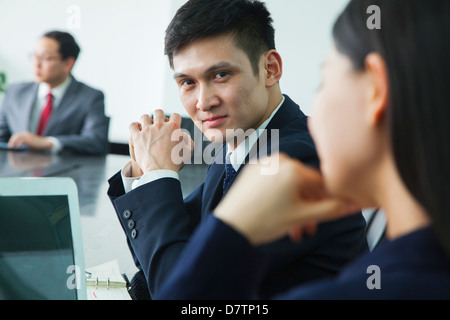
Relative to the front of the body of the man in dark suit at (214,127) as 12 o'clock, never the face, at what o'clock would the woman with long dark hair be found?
The woman with long dark hair is roughly at 10 o'clock from the man in dark suit.

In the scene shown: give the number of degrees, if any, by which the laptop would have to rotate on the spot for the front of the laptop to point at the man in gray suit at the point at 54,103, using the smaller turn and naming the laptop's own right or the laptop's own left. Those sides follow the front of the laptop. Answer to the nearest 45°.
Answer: approximately 180°

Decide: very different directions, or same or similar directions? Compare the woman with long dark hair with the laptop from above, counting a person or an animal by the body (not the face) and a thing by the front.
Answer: very different directions

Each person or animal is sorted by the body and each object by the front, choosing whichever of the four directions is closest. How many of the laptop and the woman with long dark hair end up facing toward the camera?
1

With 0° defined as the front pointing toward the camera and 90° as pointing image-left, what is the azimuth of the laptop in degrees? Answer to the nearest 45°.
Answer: approximately 0°

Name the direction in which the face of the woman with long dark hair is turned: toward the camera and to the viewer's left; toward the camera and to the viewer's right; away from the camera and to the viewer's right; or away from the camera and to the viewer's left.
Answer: away from the camera and to the viewer's left

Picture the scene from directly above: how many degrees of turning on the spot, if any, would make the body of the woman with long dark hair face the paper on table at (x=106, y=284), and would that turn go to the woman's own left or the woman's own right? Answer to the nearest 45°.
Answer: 0° — they already face it

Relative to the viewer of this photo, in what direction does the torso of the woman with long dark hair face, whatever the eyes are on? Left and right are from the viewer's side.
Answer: facing away from the viewer and to the left of the viewer
